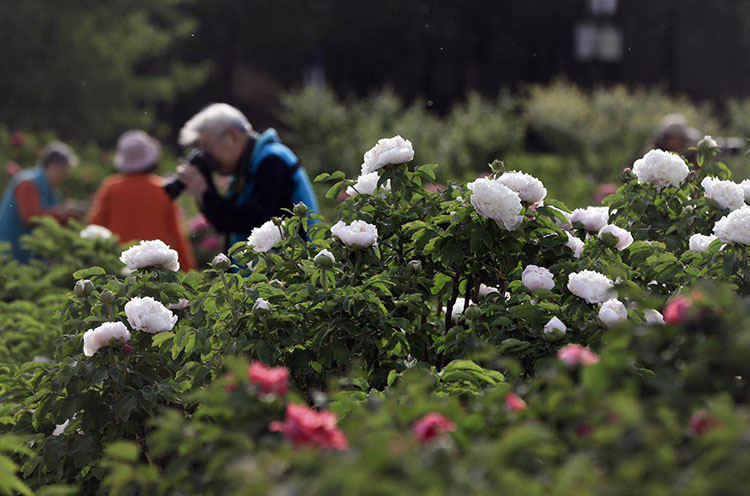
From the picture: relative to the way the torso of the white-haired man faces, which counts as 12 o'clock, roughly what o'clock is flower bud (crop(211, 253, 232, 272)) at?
The flower bud is roughly at 9 o'clock from the white-haired man.

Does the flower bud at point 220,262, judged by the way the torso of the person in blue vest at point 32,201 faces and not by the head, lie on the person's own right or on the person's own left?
on the person's own right

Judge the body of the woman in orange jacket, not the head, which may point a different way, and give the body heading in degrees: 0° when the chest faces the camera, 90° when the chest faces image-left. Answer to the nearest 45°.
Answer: approximately 180°

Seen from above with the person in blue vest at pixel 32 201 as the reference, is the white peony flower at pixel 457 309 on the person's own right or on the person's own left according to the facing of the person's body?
on the person's own right

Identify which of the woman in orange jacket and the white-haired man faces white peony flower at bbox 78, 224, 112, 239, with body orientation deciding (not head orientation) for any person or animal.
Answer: the white-haired man

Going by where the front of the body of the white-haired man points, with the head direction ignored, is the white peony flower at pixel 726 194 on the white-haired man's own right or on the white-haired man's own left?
on the white-haired man's own left

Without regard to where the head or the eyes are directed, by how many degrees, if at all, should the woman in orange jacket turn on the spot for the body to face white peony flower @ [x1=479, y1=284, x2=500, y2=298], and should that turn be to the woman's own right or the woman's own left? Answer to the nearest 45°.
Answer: approximately 180°

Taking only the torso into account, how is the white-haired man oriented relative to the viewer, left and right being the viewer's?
facing to the left of the viewer

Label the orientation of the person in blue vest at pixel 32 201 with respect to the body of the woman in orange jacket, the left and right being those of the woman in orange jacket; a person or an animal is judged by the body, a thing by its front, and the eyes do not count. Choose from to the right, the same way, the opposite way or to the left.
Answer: to the right

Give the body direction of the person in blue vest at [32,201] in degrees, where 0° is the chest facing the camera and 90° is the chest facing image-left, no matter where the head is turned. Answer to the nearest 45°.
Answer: approximately 270°

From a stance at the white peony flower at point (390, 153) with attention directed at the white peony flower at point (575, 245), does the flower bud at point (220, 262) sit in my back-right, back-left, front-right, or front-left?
back-right

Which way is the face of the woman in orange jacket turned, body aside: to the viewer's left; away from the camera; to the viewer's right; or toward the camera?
away from the camera

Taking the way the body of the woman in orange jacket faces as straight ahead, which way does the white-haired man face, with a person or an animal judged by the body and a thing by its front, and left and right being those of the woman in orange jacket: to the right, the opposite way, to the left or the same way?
to the left

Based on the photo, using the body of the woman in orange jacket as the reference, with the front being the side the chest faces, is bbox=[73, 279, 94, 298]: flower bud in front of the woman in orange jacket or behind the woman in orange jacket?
behind

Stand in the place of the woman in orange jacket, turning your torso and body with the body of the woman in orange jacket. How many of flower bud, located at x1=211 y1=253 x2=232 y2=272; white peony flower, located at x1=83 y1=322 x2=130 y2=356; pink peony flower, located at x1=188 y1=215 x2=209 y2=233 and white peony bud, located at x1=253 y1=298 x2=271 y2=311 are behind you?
3

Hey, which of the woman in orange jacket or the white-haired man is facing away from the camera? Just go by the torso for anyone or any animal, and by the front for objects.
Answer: the woman in orange jacket
